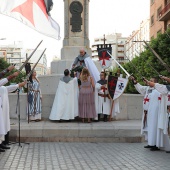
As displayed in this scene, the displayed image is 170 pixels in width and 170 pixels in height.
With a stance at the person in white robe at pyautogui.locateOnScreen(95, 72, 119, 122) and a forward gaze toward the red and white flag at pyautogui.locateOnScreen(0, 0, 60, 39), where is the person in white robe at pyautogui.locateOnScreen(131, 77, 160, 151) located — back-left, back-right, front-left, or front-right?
front-left

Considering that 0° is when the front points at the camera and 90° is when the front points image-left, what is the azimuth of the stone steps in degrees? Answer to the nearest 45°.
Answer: approximately 0°

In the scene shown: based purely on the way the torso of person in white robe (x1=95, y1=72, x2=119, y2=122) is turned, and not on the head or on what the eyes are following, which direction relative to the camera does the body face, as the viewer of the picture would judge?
toward the camera

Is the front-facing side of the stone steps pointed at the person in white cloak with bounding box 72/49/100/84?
no

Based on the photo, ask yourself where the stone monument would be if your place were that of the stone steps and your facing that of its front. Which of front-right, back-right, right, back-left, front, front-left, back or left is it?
back

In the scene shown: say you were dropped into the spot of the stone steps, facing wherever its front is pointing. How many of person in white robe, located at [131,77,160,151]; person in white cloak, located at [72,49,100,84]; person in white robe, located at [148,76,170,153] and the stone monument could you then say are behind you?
2

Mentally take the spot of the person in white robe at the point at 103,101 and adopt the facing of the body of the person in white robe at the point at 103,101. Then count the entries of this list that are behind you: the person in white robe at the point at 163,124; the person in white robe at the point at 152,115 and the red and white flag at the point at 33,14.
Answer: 0
